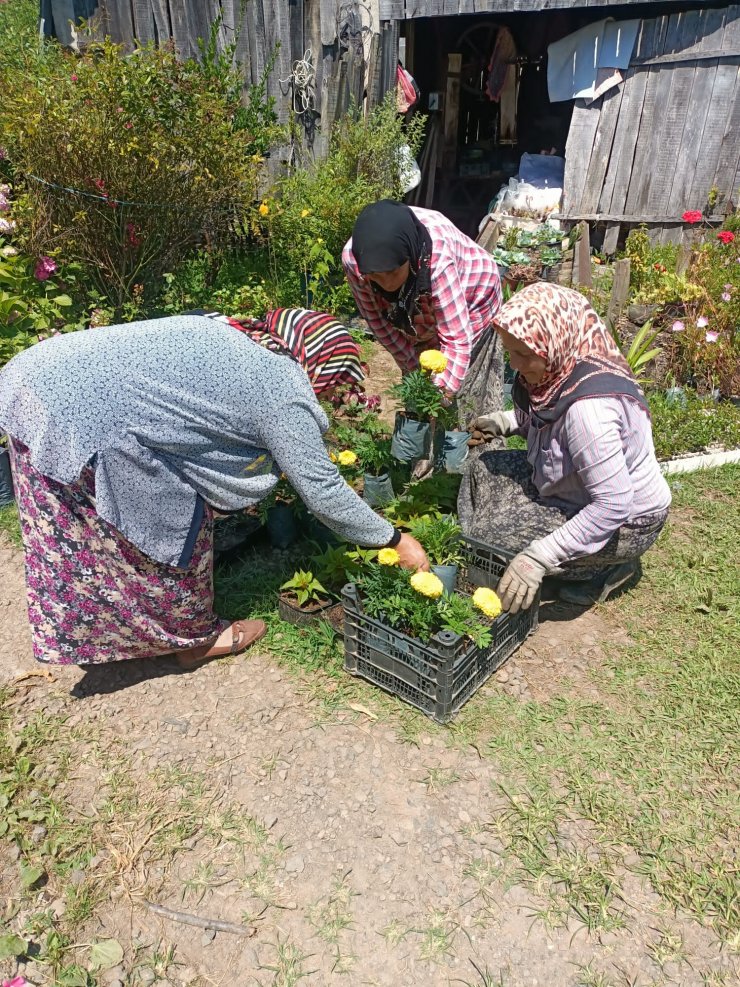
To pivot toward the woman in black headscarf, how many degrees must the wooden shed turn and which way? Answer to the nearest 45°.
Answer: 0° — it already faces them

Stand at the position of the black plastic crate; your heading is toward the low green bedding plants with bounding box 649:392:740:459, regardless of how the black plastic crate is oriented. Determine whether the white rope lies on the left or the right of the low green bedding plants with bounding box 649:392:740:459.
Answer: left

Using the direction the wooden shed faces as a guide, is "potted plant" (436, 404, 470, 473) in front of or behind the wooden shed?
in front

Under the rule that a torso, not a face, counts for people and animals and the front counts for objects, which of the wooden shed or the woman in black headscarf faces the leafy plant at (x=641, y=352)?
the wooden shed

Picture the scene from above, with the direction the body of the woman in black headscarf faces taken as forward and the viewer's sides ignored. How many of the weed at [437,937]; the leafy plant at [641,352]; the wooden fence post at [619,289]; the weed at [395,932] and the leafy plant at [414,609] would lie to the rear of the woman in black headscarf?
2

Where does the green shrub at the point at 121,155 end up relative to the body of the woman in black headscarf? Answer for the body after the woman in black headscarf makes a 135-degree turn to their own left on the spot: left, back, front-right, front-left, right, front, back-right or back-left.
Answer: back-left

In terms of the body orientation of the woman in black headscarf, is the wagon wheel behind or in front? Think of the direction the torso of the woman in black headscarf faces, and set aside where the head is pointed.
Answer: behind

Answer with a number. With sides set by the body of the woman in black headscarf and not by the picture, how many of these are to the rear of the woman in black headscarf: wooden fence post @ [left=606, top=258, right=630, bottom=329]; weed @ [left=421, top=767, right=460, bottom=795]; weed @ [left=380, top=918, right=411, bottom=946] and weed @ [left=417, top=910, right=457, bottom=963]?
1

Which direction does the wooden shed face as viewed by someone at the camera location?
facing the viewer

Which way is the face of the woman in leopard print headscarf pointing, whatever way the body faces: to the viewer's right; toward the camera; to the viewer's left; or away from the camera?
to the viewer's left

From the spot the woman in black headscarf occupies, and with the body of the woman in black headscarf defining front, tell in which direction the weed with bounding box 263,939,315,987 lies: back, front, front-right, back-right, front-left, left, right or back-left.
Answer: front-left

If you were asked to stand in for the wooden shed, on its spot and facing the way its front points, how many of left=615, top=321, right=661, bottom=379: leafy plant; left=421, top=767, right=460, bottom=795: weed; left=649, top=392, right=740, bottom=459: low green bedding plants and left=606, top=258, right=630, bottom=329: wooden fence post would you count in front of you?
4

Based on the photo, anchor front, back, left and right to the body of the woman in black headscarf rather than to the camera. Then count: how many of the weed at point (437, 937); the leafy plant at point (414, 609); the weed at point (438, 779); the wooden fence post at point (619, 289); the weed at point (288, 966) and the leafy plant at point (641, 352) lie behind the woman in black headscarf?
2

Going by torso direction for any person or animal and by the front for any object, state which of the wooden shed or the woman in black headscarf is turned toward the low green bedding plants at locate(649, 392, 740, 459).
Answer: the wooden shed

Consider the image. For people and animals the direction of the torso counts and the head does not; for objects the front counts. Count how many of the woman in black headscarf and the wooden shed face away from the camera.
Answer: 0

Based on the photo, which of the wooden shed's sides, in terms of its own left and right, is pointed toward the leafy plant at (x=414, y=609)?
front
